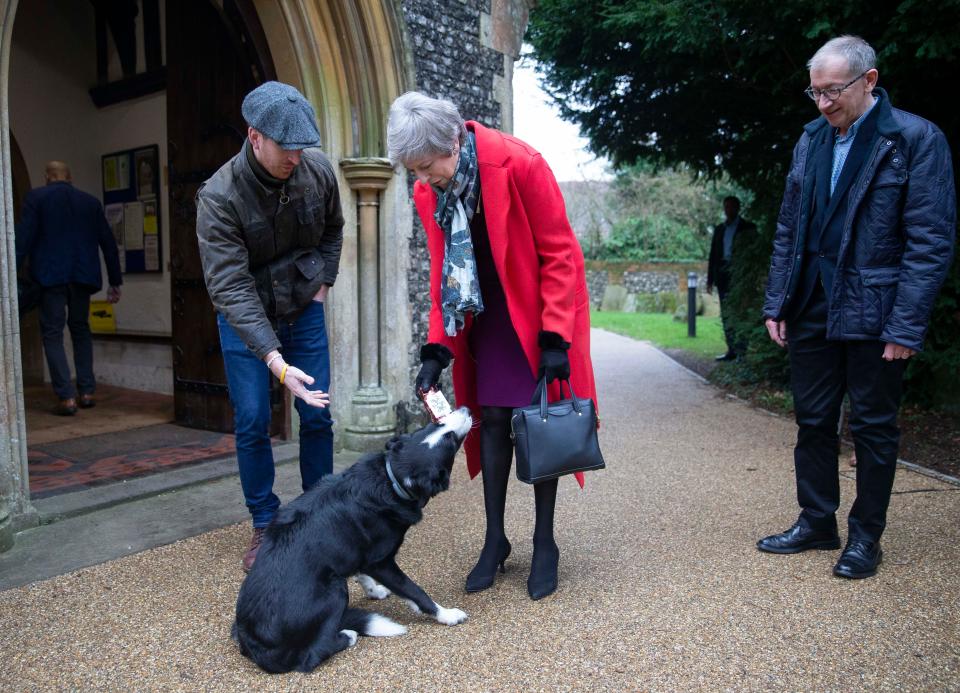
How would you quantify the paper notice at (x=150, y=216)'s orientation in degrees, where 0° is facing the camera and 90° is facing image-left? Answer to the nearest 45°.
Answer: approximately 45°

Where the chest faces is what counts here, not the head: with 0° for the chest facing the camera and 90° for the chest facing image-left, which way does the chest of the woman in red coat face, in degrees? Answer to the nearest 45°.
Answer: approximately 45°

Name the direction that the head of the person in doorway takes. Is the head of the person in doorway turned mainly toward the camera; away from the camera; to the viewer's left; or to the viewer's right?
away from the camera

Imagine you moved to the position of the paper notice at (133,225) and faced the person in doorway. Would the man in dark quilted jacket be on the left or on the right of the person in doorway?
left

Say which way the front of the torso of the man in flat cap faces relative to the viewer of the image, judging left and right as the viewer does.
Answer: facing the viewer and to the right of the viewer

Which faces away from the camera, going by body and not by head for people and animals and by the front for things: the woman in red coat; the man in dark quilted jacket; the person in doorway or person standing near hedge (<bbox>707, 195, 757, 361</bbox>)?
the person in doorway

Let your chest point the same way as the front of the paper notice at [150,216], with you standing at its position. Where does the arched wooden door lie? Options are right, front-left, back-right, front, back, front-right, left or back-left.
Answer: front-left

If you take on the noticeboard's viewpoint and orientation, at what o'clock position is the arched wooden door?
The arched wooden door is roughly at 10 o'clock from the noticeboard.

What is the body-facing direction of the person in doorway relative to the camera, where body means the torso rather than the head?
away from the camera

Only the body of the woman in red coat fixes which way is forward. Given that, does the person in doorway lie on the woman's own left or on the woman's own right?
on the woman's own right

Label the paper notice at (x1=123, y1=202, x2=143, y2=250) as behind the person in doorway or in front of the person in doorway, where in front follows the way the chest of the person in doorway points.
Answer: in front

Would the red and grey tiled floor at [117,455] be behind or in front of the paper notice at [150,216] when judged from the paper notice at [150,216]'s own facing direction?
in front

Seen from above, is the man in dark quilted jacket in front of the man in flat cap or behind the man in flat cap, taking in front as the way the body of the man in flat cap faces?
in front

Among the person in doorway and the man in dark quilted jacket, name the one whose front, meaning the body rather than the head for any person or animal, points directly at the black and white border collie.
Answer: the man in dark quilted jacket

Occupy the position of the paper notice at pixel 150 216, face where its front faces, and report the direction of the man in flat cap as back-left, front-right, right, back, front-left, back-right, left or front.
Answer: front-left

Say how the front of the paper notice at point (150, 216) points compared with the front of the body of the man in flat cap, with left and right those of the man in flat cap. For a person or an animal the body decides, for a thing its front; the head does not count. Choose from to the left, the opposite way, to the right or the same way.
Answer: to the right

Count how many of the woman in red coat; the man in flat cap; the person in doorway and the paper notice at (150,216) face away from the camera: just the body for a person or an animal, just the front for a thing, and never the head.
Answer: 1
